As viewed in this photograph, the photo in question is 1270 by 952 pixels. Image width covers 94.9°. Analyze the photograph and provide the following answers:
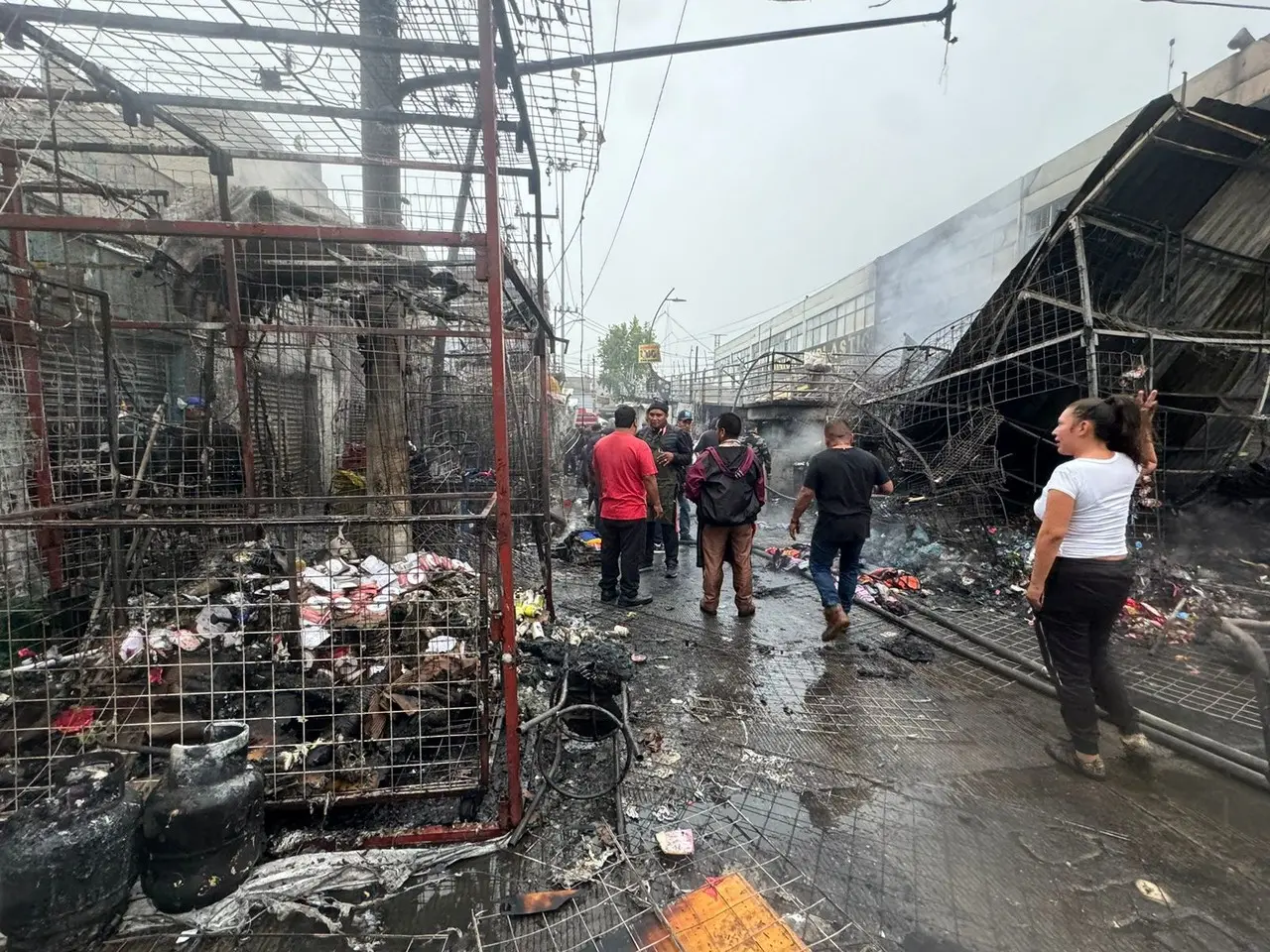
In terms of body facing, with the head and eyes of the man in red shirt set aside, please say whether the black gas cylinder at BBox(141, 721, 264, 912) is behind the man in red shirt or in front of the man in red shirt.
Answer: behind

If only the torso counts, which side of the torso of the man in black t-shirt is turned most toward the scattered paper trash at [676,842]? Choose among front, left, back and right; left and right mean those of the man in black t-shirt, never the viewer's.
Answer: back

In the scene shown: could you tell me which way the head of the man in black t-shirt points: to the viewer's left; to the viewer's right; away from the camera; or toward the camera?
away from the camera

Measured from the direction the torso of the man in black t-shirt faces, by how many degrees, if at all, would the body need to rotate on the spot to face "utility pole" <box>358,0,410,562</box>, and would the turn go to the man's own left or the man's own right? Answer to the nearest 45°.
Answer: approximately 90° to the man's own left

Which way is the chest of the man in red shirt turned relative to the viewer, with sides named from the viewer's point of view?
facing away from the viewer and to the right of the viewer

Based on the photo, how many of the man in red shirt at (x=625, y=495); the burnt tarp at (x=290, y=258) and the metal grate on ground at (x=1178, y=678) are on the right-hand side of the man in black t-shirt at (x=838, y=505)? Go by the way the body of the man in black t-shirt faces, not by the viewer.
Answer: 1

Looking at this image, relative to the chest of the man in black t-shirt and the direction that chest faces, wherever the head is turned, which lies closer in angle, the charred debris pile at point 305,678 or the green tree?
the green tree

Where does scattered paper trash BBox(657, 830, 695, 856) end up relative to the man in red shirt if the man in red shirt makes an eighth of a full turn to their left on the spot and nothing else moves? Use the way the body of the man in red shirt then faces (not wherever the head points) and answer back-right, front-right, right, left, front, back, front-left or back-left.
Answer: back

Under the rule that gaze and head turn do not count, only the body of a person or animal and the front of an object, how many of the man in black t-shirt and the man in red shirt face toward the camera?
0

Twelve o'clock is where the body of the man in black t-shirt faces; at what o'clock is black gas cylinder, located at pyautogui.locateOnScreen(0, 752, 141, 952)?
The black gas cylinder is roughly at 7 o'clock from the man in black t-shirt.

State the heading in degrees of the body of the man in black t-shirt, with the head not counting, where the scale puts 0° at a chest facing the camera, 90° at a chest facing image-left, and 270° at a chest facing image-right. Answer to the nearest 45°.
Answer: approximately 180°

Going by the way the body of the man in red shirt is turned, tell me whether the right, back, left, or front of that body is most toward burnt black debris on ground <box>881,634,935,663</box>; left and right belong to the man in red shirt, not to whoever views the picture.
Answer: right

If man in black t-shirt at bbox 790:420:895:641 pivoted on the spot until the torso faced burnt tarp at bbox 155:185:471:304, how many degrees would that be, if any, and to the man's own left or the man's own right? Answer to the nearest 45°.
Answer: approximately 135° to the man's own left

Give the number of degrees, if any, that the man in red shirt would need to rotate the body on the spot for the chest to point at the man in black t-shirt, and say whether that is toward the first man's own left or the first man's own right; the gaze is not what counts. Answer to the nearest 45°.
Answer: approximately 45° to the first man's own right

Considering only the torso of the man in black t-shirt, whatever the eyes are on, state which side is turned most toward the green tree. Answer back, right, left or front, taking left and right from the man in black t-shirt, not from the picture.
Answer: front

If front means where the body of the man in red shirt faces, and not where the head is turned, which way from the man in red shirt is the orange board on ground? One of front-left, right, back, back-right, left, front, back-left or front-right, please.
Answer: back-right
